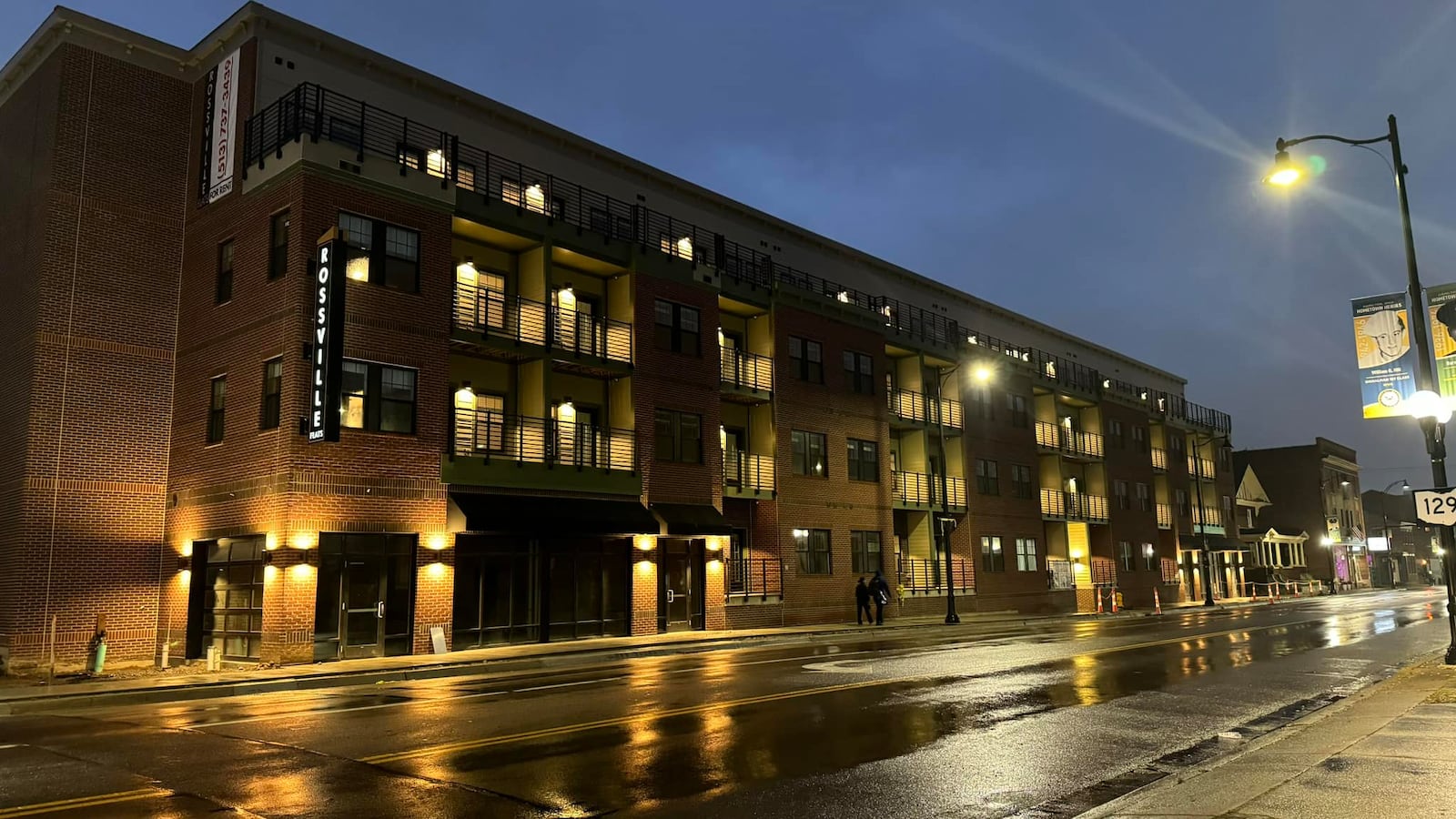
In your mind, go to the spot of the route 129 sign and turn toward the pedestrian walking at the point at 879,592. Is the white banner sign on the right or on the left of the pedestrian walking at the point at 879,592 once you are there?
left

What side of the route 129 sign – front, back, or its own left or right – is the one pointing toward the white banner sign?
right

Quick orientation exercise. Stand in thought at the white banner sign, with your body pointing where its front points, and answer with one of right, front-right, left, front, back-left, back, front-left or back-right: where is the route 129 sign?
left

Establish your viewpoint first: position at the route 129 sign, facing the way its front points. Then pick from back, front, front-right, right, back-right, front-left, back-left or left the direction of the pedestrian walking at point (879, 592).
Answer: back-right

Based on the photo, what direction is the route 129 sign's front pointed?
toward the camera

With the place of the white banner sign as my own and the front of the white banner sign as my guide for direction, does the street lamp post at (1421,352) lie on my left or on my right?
on my left

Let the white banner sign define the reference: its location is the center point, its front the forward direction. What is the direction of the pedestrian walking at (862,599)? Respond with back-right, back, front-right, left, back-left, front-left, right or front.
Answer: back-left

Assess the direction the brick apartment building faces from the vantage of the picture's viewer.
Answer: facing the viewer and to the right of the viewer

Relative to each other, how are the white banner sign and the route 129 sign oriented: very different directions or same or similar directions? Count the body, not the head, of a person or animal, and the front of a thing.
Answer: same or similar directions

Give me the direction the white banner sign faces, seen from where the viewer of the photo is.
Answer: facing the viewer and to the left of the viewer

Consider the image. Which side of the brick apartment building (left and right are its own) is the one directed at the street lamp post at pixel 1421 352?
front

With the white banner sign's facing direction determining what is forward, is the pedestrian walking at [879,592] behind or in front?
behind

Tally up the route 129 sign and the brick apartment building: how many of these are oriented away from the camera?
0
